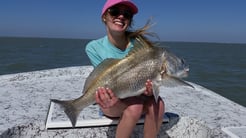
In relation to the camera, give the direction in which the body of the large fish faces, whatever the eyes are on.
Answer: to the viewer's right
